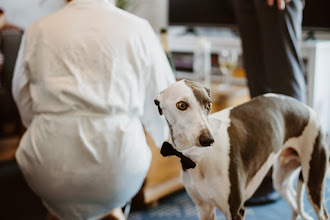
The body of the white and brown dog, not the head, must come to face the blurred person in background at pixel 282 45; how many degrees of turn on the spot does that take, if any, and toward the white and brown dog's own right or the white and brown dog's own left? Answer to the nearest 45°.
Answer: approximately 135° to the white and brown dog's own right

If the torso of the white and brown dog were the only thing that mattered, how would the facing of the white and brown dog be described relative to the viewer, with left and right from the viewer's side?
facing the viewer and to the left of the viewer

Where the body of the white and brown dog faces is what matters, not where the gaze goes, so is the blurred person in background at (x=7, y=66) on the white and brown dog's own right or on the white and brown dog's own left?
on the white and brown dog's own right
